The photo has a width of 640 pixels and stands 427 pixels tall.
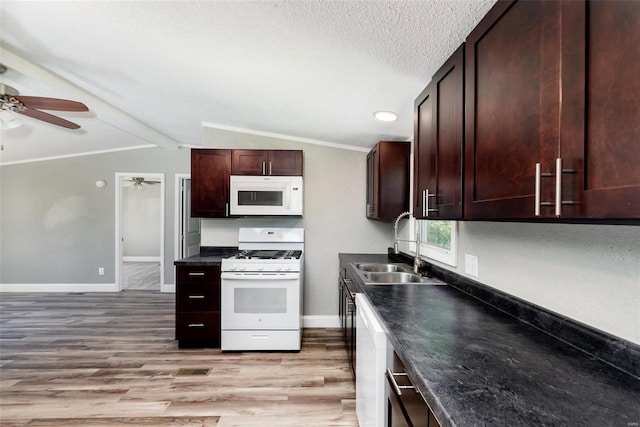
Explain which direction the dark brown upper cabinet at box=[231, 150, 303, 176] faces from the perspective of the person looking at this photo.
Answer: facing the viewer

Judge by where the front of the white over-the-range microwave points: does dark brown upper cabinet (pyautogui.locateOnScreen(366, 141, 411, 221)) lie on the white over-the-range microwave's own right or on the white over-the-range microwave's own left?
on the white over-the-range microwave's own left

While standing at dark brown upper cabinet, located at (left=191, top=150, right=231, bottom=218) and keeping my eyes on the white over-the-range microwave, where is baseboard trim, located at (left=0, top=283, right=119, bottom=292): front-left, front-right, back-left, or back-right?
back-left

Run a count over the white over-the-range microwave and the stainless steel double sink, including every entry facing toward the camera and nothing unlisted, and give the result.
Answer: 1

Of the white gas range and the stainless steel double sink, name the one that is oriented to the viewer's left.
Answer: the stainless steel double sink

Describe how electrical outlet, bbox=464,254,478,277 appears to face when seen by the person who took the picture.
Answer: facing the viewer and to the left of the viewer

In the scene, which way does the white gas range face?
toward the camera

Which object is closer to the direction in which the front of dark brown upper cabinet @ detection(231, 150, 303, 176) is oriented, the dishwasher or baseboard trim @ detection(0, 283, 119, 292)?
the dishwasher

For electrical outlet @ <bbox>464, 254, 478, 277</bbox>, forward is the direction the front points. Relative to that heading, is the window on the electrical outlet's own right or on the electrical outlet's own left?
on the electrical outlet's own right

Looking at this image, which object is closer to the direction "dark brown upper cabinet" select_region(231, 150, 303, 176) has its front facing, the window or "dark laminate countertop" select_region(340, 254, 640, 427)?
the dark laminate countertop

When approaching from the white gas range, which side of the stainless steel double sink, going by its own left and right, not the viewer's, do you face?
front
